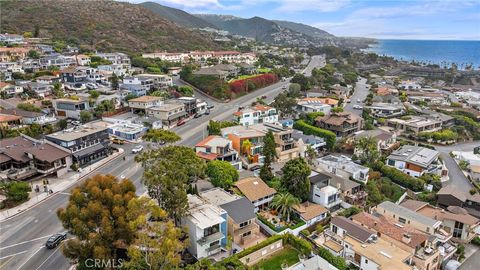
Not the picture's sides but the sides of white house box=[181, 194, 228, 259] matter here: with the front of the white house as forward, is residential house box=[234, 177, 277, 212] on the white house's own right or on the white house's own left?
on the white house's own left

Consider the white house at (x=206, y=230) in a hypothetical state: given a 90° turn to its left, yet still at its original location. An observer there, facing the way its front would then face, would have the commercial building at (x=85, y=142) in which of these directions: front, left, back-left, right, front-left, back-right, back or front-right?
left

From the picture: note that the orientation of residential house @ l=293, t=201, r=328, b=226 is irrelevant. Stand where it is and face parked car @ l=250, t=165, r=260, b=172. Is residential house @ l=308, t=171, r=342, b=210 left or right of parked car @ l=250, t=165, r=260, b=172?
right

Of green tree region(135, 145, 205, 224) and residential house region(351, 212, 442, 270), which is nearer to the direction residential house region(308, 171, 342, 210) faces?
the residential house

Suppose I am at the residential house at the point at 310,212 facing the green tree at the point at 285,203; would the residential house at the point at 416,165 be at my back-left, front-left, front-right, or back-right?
back-right

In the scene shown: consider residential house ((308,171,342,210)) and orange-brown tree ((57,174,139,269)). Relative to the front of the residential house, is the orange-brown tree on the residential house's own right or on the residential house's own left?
on the residential house's own right

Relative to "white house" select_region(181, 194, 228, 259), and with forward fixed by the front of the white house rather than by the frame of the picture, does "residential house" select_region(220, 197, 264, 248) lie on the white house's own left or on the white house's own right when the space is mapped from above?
on the white house's own left
